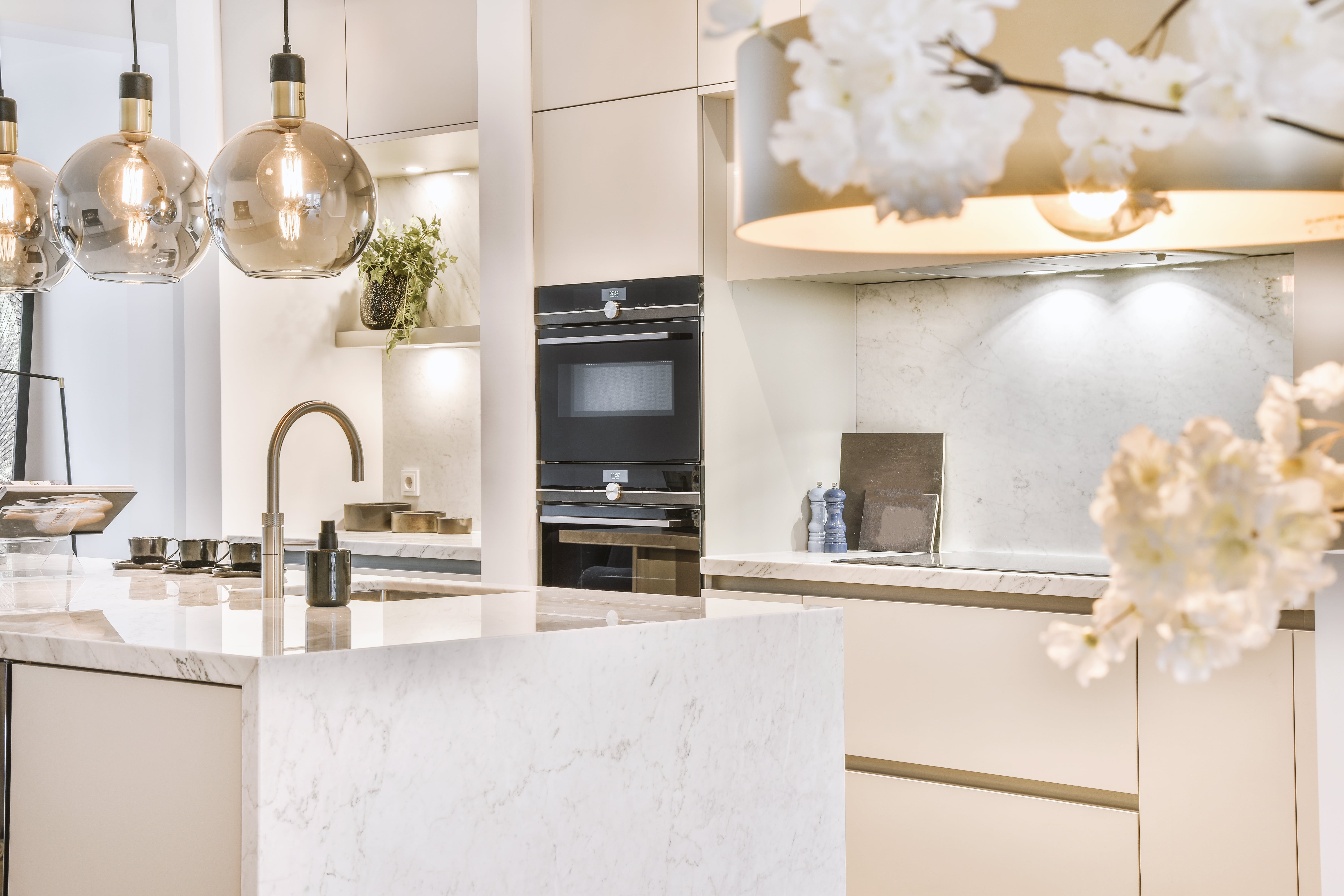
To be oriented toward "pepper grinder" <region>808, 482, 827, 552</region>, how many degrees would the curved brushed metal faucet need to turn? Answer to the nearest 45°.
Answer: approximately 45° to its left

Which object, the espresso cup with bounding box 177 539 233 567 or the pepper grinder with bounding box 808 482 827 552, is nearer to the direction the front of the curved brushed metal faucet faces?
the pepper grinder

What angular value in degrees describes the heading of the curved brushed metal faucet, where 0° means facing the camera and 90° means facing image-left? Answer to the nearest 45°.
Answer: approximately 270°

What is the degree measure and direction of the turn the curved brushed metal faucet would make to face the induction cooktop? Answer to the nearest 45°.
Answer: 0° — it already faces it

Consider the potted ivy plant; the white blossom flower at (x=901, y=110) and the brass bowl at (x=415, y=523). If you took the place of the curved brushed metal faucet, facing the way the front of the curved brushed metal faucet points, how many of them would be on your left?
2

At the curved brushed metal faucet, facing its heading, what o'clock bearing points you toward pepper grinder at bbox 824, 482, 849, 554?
The pepper grinder is roughly at 11 o'clock from the curved brushed metal faucet.

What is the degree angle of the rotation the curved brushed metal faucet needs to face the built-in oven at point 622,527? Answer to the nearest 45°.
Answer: approximately 45° to its left

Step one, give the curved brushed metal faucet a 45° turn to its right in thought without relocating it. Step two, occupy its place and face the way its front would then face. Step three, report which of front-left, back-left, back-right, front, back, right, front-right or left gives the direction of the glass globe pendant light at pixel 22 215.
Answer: back

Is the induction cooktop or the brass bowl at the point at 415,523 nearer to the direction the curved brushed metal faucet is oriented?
the induction cooktop
